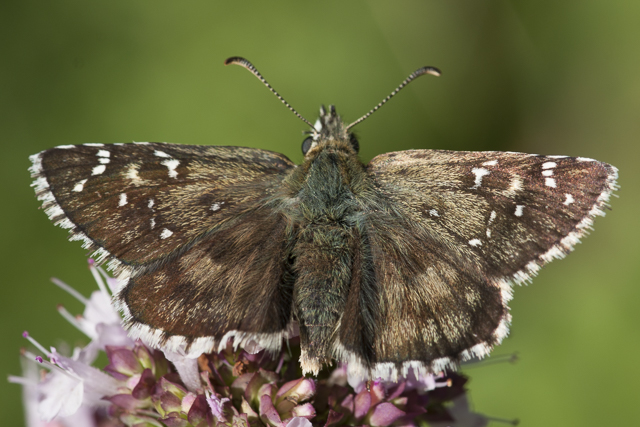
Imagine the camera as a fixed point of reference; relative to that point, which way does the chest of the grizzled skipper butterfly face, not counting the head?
away from the camera
